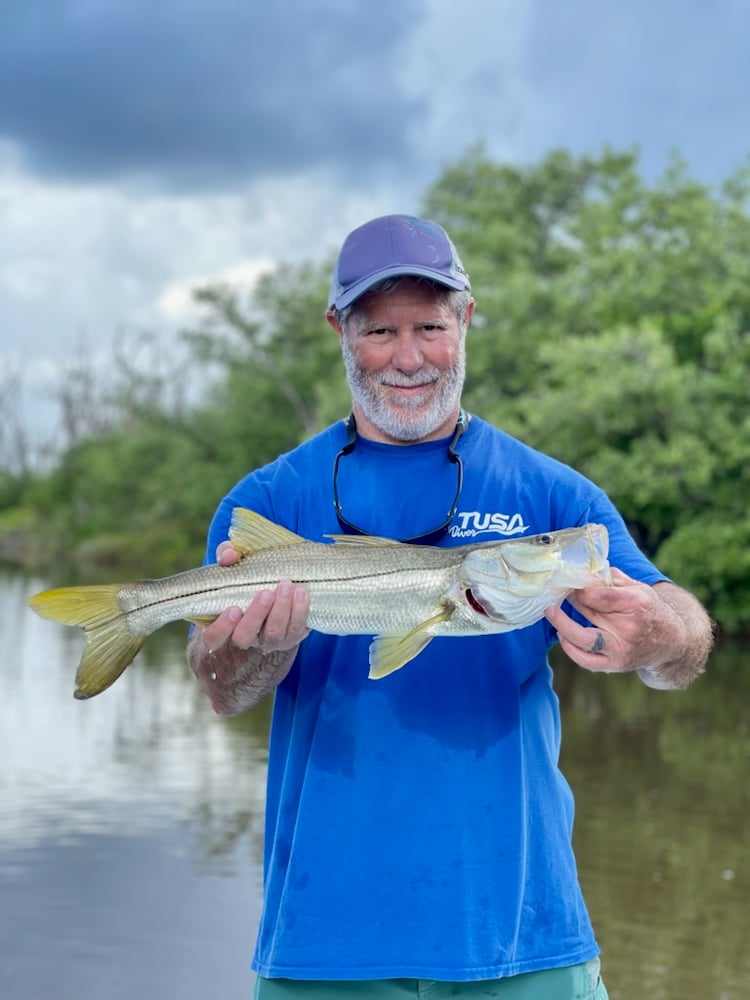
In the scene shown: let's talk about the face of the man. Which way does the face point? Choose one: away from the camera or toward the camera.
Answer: toward the camera

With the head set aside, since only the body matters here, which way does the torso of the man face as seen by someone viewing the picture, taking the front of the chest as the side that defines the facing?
toward the camera
